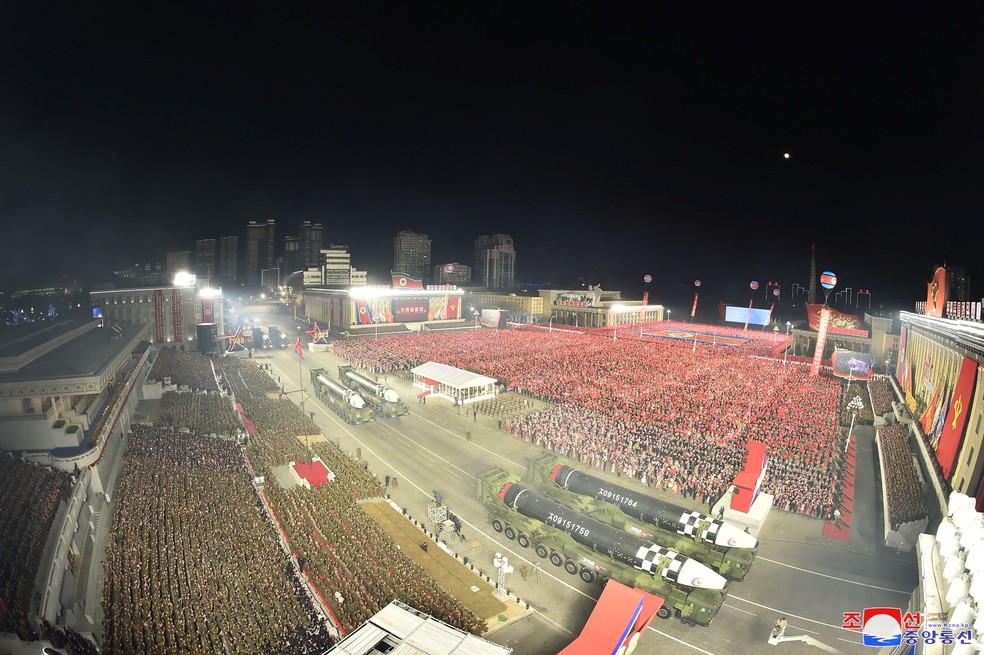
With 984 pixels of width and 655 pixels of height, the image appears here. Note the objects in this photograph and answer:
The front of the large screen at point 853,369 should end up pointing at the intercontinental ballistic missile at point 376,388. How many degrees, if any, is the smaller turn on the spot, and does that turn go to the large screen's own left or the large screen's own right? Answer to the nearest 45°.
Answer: approximately 45° to the large screen's own right

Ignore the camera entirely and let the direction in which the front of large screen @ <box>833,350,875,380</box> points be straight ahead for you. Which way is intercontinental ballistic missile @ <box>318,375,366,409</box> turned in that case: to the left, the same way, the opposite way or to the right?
to the left

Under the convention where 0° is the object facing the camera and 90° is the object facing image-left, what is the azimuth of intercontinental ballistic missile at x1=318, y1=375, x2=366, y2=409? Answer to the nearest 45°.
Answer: approximately 315°

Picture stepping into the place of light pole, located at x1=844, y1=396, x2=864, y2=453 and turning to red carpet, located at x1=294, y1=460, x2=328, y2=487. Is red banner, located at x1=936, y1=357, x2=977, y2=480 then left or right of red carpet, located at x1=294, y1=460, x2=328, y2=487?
left

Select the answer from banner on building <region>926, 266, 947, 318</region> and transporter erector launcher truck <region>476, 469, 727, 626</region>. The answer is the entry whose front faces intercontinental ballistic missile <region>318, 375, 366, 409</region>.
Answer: the banner on building

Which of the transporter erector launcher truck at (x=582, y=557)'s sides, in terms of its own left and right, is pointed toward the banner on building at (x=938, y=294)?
left

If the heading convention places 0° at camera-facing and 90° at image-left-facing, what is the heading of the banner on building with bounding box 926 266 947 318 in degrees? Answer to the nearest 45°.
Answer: approximately 45°
